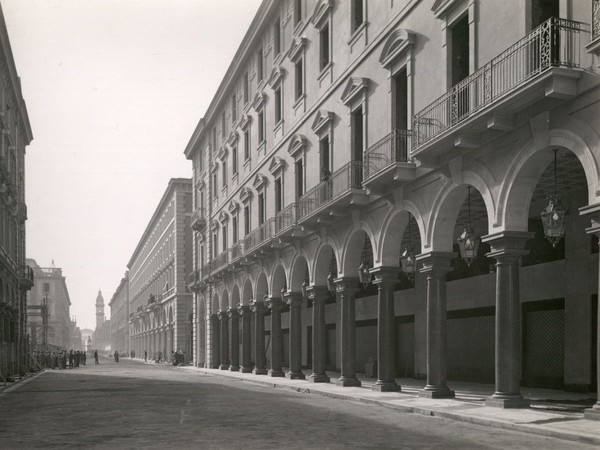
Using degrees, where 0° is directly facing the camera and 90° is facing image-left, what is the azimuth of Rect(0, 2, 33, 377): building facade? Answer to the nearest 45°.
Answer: approximately 270°

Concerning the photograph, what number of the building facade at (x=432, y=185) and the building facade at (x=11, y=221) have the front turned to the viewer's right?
1

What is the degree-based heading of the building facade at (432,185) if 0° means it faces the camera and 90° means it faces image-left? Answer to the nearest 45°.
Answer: approximately 45°
